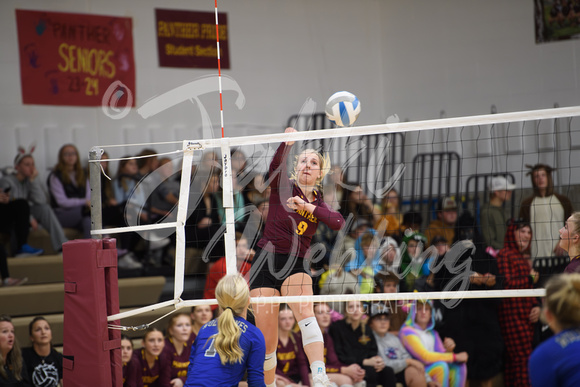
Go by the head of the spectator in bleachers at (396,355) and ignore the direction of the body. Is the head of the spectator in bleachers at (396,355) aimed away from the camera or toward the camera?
toward the camera

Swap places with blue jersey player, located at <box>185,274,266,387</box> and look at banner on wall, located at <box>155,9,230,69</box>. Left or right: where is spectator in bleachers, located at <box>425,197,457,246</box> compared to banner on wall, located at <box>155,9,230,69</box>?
right

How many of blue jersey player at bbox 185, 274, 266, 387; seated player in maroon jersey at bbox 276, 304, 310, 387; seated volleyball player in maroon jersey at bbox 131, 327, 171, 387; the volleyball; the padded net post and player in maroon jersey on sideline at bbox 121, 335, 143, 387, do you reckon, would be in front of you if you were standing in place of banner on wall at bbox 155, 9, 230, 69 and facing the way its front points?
6

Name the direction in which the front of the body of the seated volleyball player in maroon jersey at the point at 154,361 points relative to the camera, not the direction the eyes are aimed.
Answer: toward the camera

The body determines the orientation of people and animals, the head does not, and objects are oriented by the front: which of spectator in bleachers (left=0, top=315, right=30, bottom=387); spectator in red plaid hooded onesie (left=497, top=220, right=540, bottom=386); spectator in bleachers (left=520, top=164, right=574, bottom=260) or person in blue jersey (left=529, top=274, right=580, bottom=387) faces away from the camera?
person in blue jersey (left=529, top=274, right=580, bottom=387)

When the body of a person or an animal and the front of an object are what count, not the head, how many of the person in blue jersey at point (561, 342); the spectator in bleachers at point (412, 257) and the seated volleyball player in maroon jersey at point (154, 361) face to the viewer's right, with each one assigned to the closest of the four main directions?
0

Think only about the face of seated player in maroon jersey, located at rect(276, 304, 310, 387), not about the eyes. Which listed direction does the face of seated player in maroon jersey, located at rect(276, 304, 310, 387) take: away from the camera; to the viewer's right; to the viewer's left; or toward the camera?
toward the camera

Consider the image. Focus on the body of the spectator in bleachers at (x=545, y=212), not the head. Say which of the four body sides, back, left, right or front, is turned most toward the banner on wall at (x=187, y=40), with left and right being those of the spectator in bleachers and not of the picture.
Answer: right

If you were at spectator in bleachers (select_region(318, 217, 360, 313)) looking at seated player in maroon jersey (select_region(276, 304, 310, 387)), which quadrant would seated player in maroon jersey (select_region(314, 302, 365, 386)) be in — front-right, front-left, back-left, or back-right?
front-left

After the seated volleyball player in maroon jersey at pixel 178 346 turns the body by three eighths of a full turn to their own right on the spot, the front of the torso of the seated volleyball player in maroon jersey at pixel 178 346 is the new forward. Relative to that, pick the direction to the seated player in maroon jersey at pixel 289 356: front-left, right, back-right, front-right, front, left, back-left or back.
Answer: back

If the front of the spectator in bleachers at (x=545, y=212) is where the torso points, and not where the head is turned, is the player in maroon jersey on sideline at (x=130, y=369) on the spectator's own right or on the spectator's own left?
on the spectator's own right

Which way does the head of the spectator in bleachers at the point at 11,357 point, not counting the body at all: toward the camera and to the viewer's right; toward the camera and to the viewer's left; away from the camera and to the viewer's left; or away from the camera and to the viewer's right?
toward the camera and to the viewer's right

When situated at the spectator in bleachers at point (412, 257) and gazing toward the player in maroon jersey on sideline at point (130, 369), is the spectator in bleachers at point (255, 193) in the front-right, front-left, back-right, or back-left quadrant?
front-right

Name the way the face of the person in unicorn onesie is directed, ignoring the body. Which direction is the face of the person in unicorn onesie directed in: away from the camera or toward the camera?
toward the camera

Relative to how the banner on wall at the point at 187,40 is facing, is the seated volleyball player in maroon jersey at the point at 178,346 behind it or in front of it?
in front

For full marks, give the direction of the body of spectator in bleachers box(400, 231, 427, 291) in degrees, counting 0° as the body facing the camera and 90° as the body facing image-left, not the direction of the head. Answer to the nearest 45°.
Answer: approximately 0°

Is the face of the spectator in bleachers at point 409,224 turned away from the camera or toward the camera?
toward the camera

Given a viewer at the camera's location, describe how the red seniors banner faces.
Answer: facing the viewer

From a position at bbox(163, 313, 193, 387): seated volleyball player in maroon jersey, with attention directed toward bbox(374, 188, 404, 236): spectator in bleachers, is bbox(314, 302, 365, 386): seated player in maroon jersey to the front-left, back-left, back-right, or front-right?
front-right

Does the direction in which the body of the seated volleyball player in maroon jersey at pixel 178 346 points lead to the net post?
no
